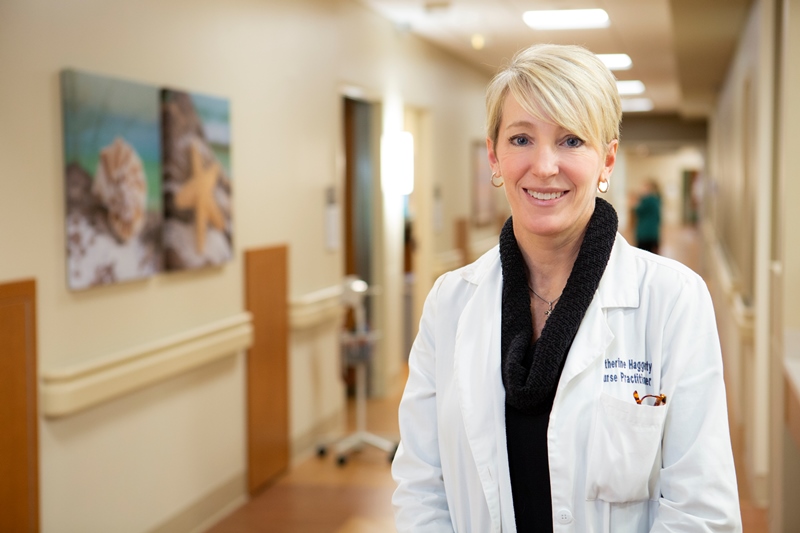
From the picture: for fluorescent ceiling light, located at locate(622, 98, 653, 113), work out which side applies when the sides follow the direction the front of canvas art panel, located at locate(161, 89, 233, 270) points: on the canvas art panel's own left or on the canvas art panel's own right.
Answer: on the canvas art panel's own left

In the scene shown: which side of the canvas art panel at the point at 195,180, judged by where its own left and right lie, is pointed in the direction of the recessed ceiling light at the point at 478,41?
left

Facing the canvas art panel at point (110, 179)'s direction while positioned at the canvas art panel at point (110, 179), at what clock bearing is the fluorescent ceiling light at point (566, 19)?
The fluorescent ceiling light is roughly at 9 o'clock from the canvas art panel.

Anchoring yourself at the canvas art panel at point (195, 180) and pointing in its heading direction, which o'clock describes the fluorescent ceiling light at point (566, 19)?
The fluorescent ceiling light is roughly at 9 o'clock from the canvas art panel.

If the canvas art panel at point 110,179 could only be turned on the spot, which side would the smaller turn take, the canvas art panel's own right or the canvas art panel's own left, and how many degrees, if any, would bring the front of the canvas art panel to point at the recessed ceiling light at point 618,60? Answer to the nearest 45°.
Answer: approximately 90° to the canvas art panel's own left

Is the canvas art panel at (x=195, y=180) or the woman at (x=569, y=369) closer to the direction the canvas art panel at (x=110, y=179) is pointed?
the woman

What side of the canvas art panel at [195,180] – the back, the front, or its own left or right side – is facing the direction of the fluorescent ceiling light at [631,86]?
left

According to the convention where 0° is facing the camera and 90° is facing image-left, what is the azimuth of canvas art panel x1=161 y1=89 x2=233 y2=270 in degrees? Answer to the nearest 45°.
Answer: approximately 315°
